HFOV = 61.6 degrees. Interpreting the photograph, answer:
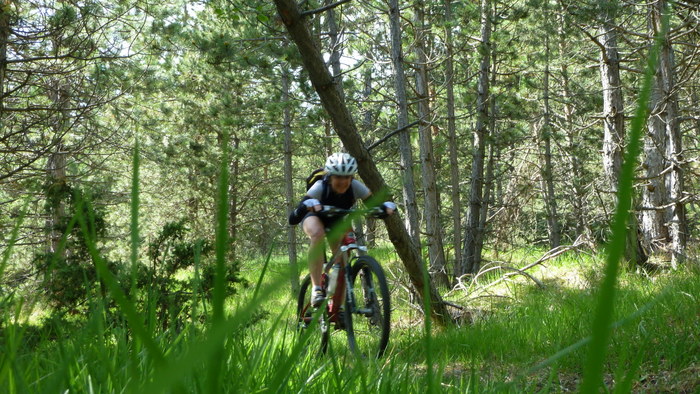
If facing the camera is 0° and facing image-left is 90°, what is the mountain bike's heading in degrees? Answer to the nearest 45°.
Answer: approximately 315°

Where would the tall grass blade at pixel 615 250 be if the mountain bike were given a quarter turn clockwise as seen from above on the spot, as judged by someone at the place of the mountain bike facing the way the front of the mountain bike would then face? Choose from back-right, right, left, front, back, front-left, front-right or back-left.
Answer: front-left

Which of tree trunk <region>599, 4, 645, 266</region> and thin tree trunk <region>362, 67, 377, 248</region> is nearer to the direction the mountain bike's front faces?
the tree trunk

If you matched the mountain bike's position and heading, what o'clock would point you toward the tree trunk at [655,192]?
The tree trunk is roughly at 9 o'clock from the mountain bike.

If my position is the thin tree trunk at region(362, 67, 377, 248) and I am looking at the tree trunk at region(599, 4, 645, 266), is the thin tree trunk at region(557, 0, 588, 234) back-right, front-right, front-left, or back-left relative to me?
front-left

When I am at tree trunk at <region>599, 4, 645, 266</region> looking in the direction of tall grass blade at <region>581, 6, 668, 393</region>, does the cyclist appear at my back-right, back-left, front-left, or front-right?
front-right

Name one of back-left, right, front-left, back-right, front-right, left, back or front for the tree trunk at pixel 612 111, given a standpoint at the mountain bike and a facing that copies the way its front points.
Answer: left

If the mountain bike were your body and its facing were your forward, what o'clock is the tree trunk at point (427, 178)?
The tree trunk is roughly at 8 o'clock from the mountain bike.
